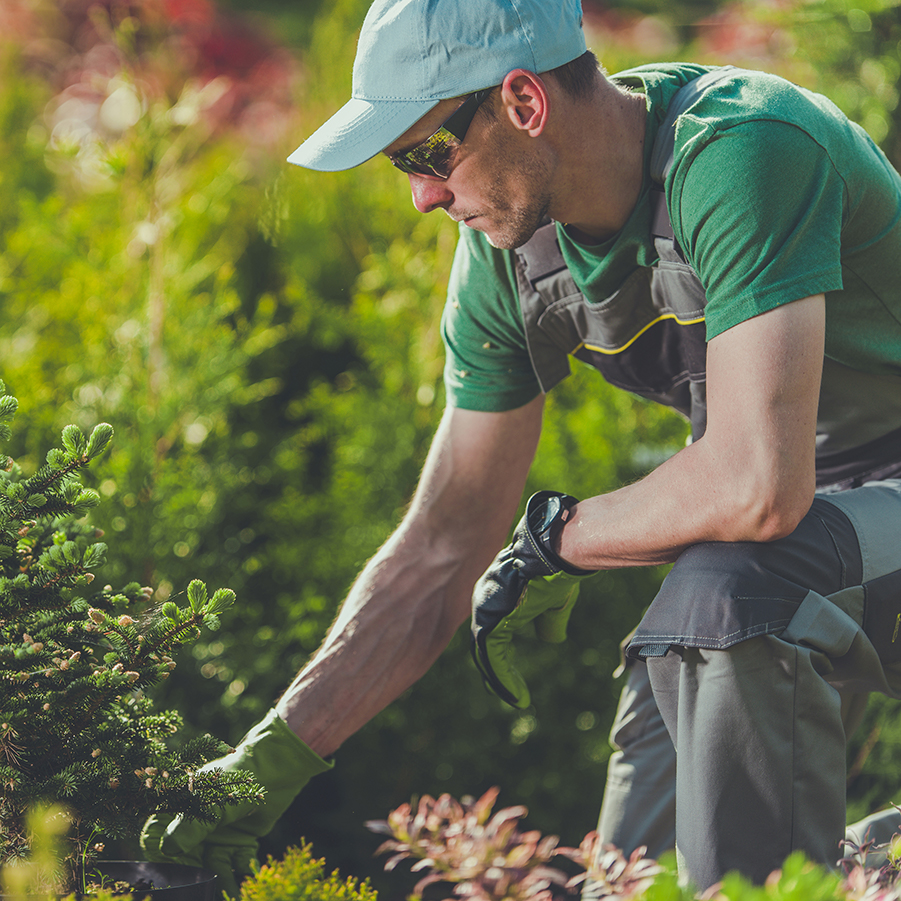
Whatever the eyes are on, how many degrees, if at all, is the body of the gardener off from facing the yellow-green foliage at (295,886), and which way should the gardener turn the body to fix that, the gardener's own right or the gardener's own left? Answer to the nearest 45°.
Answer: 0° — they already face it

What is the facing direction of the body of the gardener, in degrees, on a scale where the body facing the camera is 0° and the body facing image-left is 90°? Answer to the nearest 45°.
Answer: approximately 45°

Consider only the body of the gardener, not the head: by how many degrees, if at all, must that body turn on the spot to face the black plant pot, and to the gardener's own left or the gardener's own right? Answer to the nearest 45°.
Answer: approximately 45° to the gardener's own right
